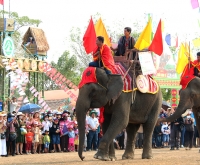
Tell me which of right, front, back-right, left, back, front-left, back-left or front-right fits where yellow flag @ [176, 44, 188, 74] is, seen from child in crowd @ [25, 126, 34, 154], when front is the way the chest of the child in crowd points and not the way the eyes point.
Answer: left

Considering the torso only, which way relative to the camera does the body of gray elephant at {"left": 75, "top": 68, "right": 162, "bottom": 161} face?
to the viewer's left

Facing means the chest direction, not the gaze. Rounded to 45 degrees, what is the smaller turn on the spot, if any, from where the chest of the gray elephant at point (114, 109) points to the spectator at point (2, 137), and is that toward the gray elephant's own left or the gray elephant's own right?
approximately 45° to the gray elephant's own right

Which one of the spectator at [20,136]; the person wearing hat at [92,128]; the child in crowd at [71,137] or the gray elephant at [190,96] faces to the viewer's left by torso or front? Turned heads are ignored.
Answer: the gray elephant

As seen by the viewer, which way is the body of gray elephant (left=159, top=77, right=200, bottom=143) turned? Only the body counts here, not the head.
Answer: to the viewer's left

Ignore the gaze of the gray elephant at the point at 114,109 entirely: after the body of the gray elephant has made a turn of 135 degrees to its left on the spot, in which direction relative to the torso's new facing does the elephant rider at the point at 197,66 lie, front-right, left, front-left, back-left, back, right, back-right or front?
left

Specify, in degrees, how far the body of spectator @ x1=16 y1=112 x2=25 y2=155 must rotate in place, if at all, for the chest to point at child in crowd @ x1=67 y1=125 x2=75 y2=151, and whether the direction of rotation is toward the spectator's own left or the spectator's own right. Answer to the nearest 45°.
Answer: approximately 90° to the spectator's own left

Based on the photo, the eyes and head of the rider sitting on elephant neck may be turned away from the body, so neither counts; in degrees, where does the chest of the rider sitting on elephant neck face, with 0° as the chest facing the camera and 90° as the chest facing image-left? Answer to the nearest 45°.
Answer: approximately 90°

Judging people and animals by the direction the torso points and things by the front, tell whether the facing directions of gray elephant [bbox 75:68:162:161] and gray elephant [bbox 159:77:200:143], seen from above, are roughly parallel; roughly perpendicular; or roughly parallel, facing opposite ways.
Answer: roughly parallel

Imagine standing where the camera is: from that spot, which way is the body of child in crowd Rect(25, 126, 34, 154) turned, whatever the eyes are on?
toward the camera
